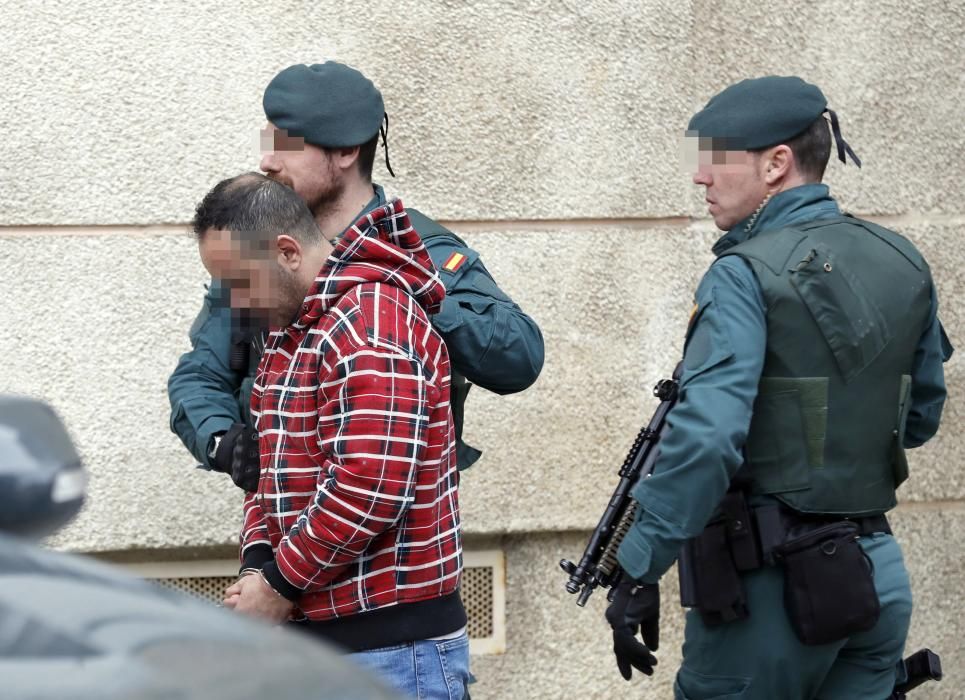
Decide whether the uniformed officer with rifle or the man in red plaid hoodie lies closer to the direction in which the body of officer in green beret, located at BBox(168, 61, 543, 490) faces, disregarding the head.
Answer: the man in red plaid hoodie

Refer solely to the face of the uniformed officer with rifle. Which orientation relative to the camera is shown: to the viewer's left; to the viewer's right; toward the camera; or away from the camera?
to the viewer's left

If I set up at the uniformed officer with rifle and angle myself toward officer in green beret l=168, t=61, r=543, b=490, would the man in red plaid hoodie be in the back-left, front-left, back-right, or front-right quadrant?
front-left

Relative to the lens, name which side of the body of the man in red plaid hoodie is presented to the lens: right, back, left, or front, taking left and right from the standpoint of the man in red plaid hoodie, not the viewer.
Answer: left

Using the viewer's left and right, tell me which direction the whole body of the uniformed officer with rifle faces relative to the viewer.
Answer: facing away from the viewer and to the left of the viewer

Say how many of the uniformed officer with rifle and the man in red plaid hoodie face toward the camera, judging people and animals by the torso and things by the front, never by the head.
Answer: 0

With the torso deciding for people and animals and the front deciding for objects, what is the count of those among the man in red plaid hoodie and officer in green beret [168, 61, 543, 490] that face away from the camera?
0
